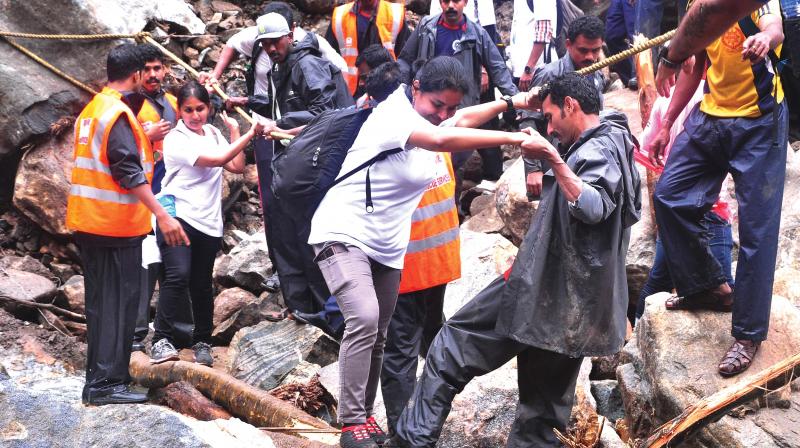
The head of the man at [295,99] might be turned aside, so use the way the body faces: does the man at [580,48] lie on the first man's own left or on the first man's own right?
on the first man's own left

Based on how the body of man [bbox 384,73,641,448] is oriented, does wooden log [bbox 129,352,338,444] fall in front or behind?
in front

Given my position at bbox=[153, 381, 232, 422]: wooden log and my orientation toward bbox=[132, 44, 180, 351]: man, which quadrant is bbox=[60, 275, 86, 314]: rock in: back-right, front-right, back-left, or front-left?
front-left

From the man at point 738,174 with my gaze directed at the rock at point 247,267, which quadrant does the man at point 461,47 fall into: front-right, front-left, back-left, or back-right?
front-right

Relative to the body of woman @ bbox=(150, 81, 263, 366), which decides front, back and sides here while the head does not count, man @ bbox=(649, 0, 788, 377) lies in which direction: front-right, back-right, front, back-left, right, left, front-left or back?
front

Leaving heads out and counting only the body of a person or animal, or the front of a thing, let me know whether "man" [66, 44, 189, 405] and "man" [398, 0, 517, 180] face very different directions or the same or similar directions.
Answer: very different directions

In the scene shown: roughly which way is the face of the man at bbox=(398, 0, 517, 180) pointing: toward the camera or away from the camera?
toward the camera

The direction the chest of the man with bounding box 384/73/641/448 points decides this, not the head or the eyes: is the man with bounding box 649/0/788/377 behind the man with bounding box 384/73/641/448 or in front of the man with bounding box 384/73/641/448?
behind

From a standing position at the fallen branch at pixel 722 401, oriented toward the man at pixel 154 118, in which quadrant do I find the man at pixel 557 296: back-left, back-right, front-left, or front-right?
front-left

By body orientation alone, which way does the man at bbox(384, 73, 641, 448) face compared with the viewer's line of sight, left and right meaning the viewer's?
facing to the left of the viewer

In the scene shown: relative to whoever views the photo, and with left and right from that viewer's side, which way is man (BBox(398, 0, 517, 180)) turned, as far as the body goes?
facing the viewer
